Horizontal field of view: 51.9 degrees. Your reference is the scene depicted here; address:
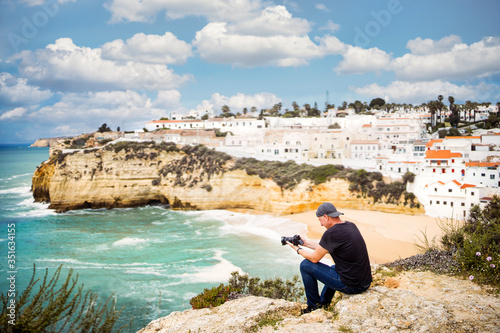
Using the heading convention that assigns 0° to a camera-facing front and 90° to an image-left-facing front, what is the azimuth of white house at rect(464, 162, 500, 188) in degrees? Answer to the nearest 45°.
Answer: approximately 45°

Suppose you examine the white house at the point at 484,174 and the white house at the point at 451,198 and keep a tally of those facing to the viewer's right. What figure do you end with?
0

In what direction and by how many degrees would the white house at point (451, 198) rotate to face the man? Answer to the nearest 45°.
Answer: approximately 45° to its left

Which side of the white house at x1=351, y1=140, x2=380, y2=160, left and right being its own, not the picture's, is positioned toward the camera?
front

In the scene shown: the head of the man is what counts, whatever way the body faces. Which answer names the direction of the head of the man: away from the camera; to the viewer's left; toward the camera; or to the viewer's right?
to the viewer's left

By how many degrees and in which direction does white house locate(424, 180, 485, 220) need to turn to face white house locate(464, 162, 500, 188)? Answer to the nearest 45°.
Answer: approximately 180°

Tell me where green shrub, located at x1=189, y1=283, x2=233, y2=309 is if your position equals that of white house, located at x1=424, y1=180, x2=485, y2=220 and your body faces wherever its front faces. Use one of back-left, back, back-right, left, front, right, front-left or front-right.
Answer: front-left

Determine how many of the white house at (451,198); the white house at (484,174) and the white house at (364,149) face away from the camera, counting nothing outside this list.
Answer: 0

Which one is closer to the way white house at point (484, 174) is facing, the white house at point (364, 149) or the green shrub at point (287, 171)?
the green shrub

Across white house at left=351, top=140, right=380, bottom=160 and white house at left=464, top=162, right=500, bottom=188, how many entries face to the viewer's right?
0

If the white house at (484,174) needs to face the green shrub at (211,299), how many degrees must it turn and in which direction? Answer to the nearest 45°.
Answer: approximately 45° to its left

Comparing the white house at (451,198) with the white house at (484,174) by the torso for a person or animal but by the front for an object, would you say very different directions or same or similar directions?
same or similar directions

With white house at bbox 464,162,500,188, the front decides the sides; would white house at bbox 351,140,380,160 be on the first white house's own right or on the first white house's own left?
on the first white house's own right

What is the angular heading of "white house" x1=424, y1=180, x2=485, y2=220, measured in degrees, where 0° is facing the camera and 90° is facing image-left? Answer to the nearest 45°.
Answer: approximately 45°

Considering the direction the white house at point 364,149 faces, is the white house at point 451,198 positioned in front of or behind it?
in front

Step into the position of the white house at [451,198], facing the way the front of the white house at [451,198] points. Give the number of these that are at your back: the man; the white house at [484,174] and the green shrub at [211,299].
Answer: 1

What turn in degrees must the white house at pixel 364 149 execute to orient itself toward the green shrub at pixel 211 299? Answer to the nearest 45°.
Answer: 0° — it already faces it
